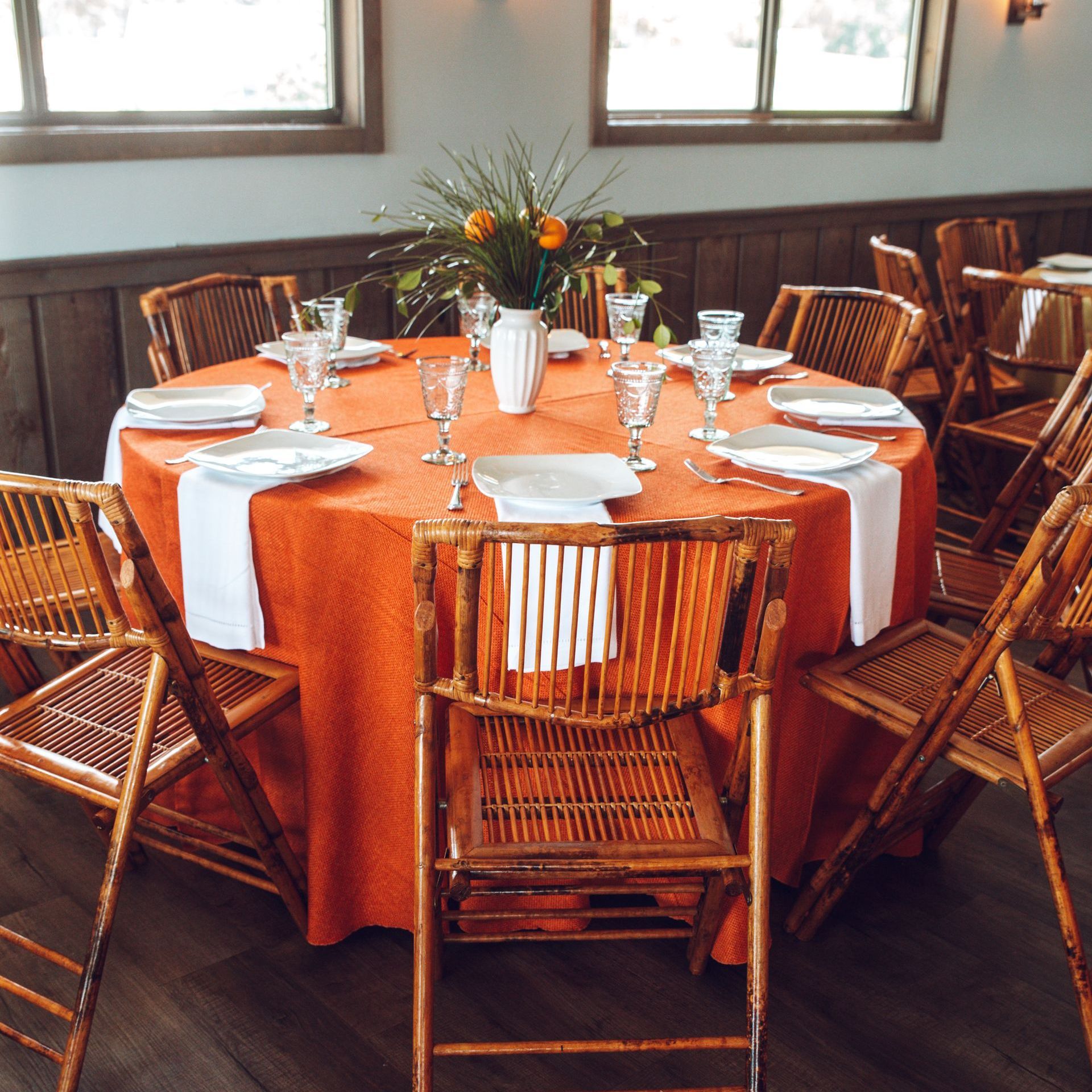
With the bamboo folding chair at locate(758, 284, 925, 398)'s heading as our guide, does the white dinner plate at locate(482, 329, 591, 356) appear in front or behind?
in front

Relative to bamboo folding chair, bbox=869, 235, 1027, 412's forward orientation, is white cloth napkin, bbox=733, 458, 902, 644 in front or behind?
behind

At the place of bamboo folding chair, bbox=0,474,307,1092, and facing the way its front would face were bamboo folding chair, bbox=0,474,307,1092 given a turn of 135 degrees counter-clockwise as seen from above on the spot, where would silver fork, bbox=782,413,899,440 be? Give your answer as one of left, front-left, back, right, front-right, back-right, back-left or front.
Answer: back

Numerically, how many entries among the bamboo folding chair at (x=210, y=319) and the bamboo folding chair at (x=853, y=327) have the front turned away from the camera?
0

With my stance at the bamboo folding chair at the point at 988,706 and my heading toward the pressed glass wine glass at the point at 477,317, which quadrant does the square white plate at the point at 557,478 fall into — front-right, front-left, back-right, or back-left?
front-left

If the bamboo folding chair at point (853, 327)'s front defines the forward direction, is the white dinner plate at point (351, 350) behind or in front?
in front

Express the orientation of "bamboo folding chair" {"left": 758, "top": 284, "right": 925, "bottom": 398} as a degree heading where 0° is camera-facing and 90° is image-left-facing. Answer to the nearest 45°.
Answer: approximately 45°

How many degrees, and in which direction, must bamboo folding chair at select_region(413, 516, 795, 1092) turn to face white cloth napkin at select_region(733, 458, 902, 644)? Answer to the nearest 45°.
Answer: approximately 45° to its right

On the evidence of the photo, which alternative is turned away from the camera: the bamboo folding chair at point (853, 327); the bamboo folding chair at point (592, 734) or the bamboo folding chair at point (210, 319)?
the bamboo folding chair at point (592, 734)

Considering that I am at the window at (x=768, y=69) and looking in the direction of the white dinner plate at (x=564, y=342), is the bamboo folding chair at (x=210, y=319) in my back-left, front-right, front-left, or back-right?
front-right

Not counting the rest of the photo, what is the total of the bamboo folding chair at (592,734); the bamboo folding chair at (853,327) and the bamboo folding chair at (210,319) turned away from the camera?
1

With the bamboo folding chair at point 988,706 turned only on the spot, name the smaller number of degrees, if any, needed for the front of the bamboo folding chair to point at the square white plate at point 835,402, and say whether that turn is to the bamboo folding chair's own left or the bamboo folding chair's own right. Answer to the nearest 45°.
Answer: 0° — it already faces it

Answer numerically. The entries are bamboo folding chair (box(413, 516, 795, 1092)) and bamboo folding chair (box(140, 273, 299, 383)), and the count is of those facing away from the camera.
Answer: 1

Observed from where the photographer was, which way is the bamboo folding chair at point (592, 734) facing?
facing away from the viewer

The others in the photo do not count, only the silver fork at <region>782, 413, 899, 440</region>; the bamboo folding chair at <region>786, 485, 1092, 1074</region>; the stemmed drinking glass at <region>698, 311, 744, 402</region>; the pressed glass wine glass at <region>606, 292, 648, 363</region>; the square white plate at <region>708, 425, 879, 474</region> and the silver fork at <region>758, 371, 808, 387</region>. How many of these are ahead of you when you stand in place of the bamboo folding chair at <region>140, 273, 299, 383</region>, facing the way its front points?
6

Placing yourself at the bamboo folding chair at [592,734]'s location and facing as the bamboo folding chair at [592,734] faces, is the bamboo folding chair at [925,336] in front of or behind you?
in front

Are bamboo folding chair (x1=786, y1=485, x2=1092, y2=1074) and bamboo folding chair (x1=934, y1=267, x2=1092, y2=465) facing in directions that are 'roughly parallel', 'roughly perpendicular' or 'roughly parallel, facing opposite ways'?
roughly perpendicular

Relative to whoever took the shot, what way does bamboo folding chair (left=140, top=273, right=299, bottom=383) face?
facing the viewer and to the right of the viewer

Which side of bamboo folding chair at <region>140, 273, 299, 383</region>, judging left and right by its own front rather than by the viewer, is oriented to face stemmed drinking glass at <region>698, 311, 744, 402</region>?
front

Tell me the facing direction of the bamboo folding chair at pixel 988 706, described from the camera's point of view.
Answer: facing away from the viewer and to the left of the viewer
